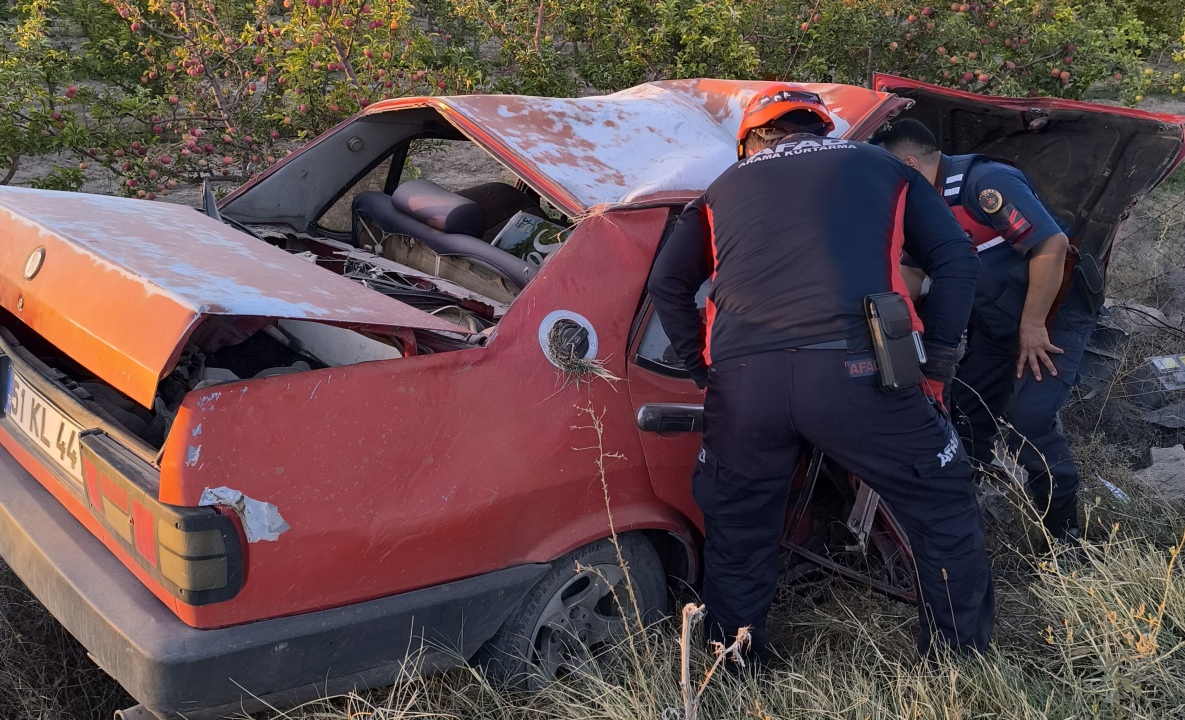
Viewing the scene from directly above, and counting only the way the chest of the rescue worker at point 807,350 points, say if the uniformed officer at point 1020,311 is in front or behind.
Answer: in front

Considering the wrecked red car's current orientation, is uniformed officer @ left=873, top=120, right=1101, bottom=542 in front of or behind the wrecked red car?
in front

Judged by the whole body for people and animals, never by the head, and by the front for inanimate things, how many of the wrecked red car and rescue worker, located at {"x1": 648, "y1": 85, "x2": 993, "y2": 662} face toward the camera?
0

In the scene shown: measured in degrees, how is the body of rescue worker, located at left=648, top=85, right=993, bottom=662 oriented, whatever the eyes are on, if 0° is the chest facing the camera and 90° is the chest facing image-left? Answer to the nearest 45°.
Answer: approximately 180°

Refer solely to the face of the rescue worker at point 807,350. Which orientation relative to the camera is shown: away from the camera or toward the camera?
away from the camera

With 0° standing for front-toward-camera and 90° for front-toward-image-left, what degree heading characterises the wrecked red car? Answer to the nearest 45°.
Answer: approximately 225°
